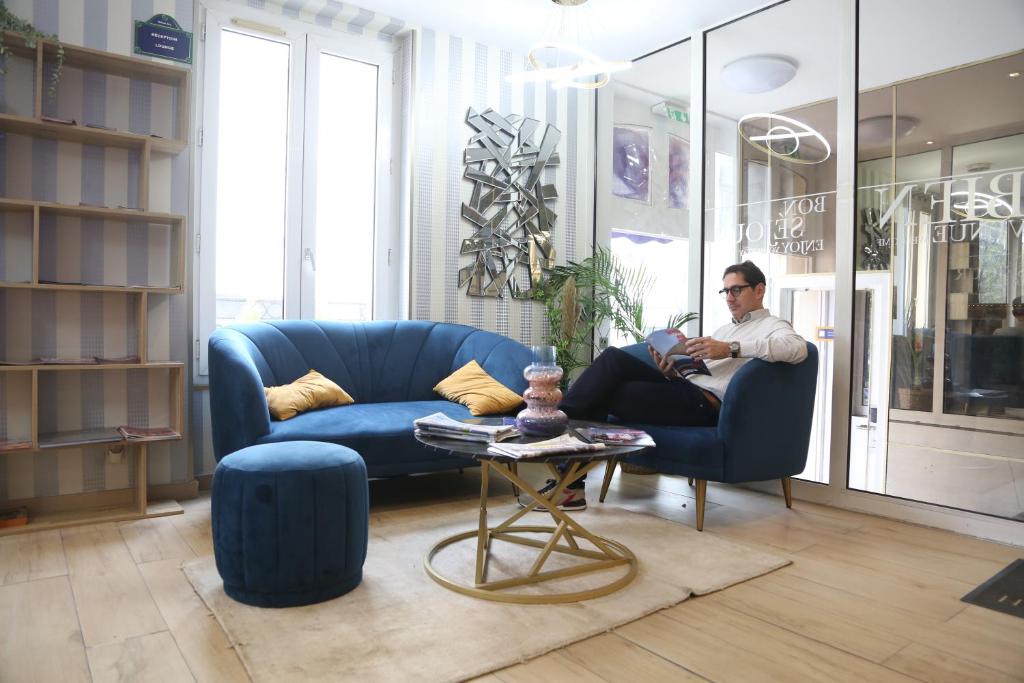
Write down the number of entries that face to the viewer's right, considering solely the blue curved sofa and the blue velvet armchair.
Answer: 0

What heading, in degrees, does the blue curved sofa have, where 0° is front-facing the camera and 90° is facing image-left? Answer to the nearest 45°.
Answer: approximately 0°

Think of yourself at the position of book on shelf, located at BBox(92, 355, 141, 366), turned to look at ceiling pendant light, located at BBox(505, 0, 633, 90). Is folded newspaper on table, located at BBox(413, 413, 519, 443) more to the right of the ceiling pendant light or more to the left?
right

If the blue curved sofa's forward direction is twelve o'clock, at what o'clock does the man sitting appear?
The man sitting is roughly at 10 o'clock from the blue curved sofa.

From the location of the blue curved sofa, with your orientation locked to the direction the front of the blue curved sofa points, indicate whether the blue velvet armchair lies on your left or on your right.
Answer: on your left

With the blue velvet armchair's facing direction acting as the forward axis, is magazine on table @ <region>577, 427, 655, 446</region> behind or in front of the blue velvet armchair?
in front

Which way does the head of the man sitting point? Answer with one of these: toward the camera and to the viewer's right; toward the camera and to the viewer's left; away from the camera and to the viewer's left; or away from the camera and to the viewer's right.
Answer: toward the camera and to the viewer's left

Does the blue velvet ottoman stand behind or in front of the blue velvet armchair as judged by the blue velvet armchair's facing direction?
in front

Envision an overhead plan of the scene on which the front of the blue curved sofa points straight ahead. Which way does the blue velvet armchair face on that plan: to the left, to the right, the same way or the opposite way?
to the right

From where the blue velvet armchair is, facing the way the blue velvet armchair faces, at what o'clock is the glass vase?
The glass vase is roughly at 12 o'clock from the blue velvet armchair.

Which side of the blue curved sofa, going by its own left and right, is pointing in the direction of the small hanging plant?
right
